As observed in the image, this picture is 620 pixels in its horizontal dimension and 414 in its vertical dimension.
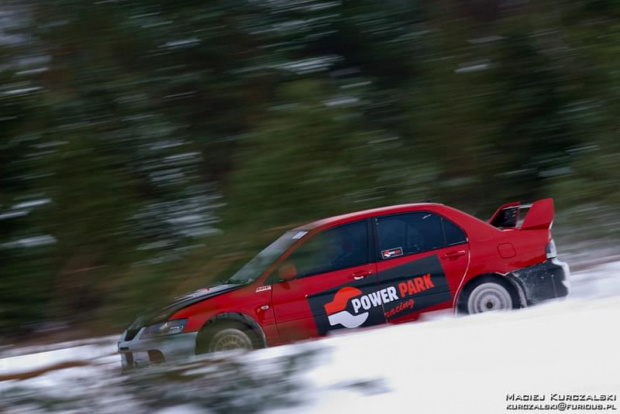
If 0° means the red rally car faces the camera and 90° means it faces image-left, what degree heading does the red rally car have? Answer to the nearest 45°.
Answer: approximately 90°
